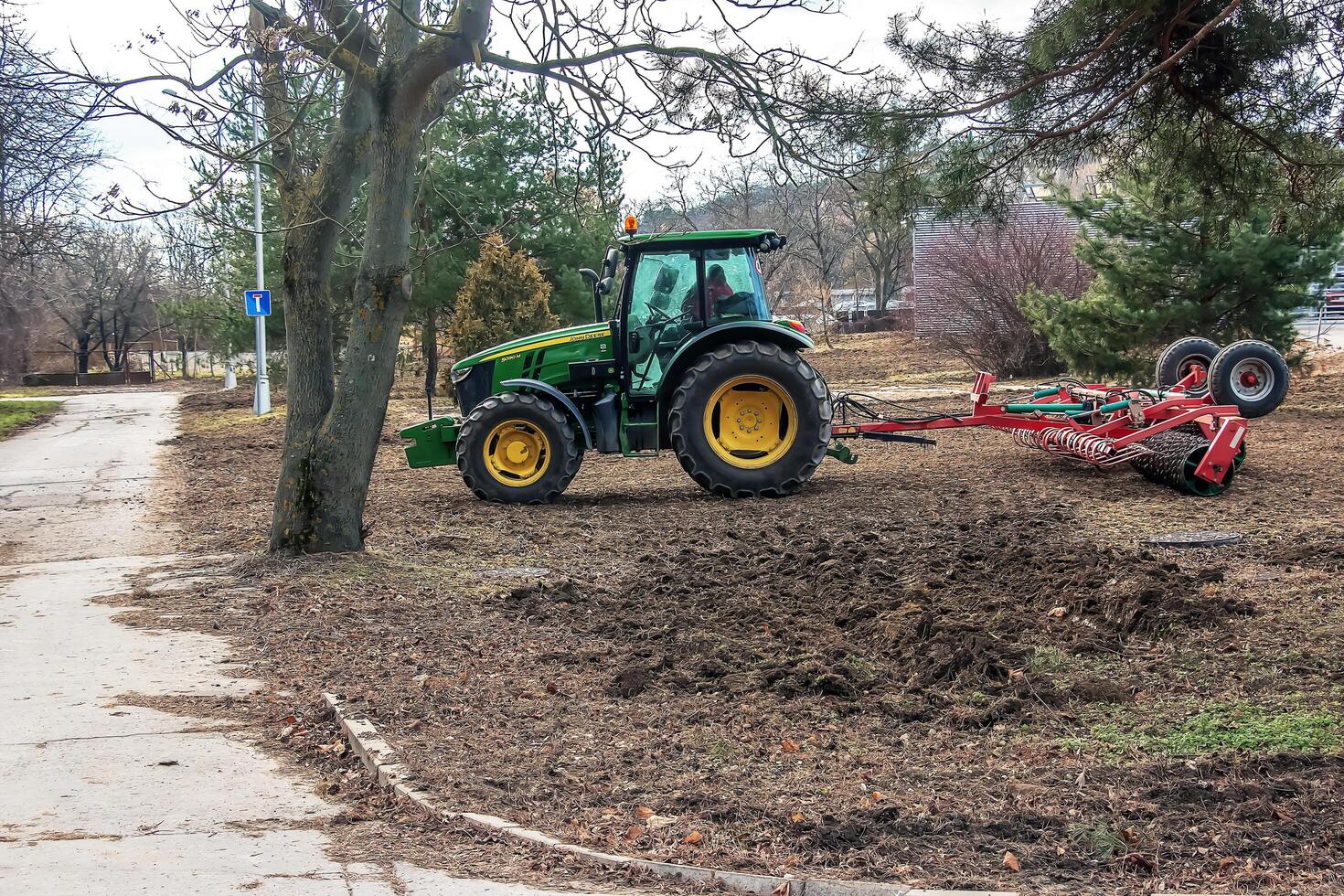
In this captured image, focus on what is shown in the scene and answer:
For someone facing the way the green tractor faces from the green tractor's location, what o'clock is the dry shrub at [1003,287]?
The dry shrub is roughly at 4 o'clock from the green tractor.

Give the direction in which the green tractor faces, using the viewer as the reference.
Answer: facing to the left of the viewer

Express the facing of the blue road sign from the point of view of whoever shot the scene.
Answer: facing the viewer

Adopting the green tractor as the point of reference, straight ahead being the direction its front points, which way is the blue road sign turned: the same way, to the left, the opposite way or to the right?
to the left

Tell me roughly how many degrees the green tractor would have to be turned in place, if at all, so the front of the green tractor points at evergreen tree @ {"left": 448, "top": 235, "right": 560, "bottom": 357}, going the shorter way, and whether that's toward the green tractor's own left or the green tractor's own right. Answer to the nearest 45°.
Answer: approximately 90° to the green tractor's own right

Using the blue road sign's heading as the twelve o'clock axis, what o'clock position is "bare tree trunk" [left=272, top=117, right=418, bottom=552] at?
The bare tree trunk is roughly at 12 o'clock from the blue road sign.

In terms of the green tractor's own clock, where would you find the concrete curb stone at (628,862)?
The concrete curb stone is roughly at 9 o'clock from the green tractor.

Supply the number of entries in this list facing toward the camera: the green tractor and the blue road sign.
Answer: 1

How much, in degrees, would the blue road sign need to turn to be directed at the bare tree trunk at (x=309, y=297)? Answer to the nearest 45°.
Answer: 0° — it already faces it

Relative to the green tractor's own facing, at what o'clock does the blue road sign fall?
The blue road sign is roughly at 2 o'clock from the green tractor.

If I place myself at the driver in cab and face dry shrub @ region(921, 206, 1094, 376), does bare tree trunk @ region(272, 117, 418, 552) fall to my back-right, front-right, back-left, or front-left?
back-left

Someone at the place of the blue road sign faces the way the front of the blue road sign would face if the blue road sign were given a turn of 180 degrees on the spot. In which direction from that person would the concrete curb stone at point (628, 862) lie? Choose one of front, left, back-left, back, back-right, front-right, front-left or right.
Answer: back
